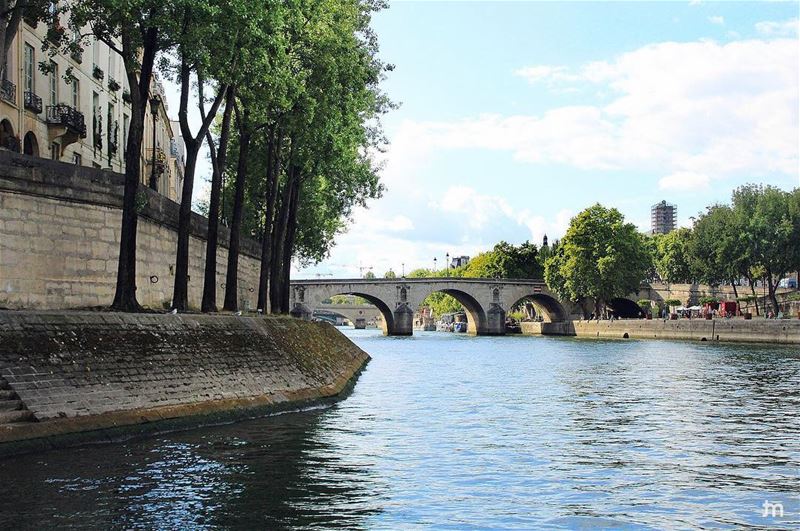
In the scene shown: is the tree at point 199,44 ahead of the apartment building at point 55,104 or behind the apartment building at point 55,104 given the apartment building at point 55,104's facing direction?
ahead

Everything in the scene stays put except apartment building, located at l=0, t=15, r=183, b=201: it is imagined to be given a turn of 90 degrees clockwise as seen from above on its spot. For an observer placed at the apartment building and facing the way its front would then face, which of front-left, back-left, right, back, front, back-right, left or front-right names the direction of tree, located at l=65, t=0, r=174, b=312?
front-left

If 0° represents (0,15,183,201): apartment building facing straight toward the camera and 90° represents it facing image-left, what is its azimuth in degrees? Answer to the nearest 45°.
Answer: approximately 315°
